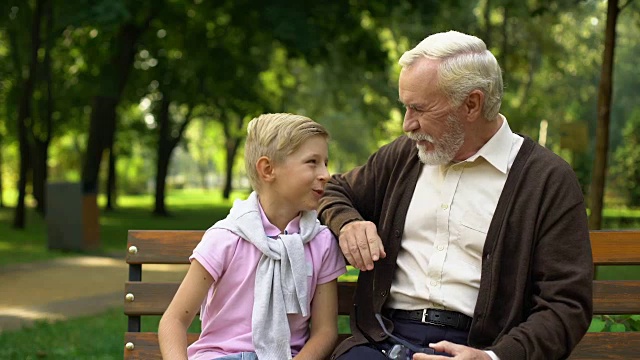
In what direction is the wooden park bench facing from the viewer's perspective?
toward the camera

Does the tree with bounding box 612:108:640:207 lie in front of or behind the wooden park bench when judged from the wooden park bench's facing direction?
behind

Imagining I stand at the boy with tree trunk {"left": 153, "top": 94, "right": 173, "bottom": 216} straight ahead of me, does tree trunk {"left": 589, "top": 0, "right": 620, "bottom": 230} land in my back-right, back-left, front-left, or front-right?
front-right

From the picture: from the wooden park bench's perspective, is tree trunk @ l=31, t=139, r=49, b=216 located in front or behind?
behind

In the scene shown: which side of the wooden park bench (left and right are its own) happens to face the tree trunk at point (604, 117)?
back

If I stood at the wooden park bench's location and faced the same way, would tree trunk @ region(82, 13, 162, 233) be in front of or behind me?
behind
